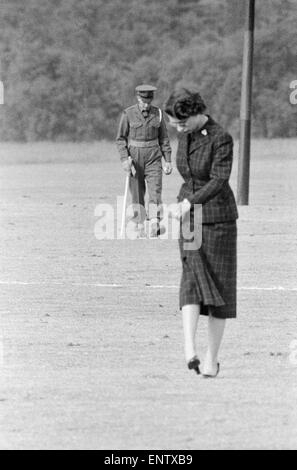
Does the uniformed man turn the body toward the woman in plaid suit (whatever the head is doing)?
yes

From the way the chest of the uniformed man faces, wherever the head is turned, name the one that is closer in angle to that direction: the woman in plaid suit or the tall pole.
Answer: the woman in plaid suit

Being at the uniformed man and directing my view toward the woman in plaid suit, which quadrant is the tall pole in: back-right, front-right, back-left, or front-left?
back-left

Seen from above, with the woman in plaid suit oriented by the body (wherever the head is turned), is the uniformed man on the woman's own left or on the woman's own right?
on the woman's own right

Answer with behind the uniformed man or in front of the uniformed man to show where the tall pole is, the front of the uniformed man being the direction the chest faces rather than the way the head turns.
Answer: behind

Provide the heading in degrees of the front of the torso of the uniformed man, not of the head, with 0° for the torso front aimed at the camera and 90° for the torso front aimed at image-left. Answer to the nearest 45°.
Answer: approximately 0°

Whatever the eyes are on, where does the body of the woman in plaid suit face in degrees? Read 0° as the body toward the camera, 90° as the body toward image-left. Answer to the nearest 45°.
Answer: approximately 45°

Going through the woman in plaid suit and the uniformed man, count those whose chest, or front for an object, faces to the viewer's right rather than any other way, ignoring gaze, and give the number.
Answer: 0

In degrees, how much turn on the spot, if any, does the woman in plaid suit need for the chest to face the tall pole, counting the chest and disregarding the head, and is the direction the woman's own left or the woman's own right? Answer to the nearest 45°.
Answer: approximately 135° to the woman's own right
